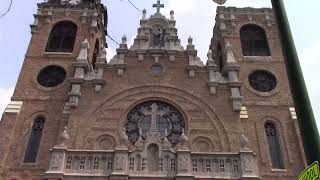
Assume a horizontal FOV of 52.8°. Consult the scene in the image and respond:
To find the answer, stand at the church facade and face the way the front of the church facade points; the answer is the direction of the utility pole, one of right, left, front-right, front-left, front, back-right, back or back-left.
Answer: front

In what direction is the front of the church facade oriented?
toward the camera
